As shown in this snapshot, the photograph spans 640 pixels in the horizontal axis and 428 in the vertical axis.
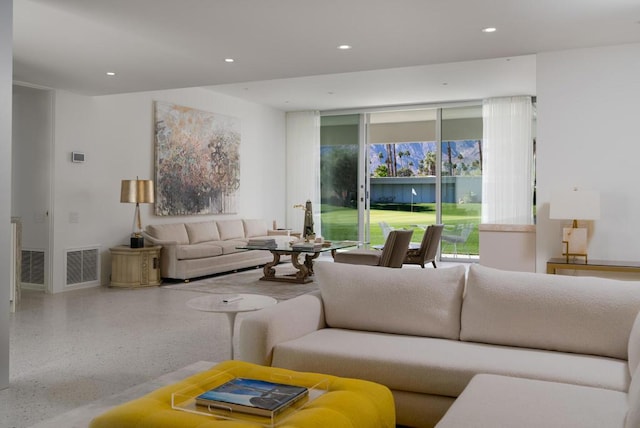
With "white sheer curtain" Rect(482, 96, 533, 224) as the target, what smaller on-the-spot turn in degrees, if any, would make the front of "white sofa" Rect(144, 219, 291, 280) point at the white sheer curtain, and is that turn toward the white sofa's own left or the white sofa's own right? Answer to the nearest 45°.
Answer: approximately 45° to the white sofa's own left

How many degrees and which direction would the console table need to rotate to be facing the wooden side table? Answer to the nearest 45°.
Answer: approximately 90° to its right

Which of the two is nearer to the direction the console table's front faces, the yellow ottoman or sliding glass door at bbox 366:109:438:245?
the yellow ottoman

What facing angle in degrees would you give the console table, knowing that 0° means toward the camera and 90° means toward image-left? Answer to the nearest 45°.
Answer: approximately 0°

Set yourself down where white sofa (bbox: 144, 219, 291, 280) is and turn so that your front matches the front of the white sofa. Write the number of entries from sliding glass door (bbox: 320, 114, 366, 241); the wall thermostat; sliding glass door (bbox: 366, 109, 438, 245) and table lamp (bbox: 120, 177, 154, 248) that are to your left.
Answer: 2

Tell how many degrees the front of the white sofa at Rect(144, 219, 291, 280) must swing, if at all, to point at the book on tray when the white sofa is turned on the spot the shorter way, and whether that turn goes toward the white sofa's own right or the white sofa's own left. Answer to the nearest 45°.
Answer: approximately 45° to the white sofa's own right

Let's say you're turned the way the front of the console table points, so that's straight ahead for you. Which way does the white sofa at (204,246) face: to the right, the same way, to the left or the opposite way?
to the left

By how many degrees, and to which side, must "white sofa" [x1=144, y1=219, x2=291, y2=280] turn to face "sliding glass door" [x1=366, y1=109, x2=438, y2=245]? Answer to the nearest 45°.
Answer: approximately 90° to its left

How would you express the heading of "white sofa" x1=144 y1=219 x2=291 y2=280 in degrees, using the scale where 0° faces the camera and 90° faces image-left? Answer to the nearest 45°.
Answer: approximately 315°

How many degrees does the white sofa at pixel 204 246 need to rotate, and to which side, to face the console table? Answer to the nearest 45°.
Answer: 0° — it already faces it
